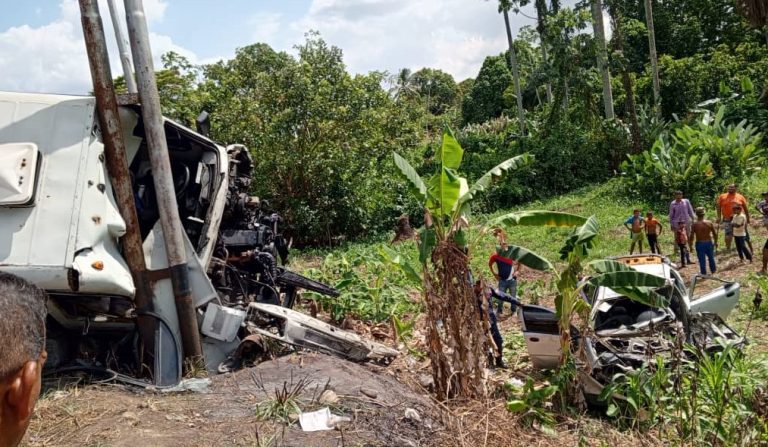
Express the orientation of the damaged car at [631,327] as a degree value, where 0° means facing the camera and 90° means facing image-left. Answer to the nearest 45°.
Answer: approximately 0°

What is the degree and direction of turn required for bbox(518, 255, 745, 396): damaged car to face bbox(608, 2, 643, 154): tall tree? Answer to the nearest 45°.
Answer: approximately 180°

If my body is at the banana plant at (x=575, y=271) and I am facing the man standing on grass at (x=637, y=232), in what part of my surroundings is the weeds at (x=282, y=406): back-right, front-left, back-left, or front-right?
back-left
